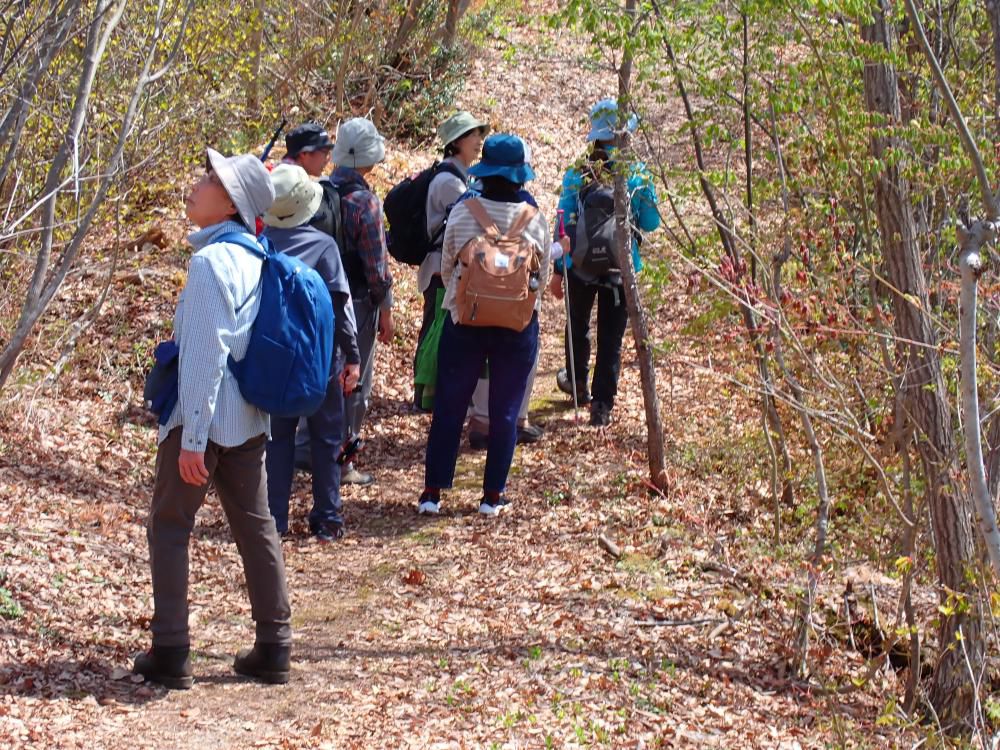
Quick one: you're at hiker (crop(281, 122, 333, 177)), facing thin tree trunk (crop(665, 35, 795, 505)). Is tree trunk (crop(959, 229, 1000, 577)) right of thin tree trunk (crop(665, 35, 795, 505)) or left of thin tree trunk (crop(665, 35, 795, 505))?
right

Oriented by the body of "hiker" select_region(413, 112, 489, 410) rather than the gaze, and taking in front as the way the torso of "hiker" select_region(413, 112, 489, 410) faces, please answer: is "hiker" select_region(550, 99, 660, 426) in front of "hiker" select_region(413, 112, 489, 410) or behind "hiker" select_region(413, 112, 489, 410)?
in front

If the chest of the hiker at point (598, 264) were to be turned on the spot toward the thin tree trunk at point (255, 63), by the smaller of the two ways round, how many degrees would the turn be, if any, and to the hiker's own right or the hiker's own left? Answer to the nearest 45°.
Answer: approximately 45° to the hiker's own left

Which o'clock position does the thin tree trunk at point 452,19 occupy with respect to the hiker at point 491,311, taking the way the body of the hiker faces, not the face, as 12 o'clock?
The thin tree trunk is roughly at 12 o'clock from the hiker.

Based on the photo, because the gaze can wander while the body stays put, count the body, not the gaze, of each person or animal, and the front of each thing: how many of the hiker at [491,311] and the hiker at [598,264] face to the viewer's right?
0

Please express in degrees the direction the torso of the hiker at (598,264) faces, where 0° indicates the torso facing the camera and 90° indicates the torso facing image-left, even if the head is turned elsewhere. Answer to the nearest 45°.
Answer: approximately 180°

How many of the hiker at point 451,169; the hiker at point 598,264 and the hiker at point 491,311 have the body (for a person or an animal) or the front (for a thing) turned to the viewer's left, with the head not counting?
0

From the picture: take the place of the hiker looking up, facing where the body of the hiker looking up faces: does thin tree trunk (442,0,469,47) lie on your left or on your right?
on your right

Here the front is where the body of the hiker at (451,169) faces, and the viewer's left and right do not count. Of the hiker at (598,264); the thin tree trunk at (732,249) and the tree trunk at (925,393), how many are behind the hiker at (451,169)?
0

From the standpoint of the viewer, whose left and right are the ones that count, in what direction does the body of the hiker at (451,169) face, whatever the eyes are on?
facing to the right of the viewer

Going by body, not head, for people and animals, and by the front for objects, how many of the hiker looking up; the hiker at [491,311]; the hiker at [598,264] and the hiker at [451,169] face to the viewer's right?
1

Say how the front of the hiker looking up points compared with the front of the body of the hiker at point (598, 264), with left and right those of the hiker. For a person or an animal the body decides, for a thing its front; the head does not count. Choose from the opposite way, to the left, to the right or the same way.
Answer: to the left

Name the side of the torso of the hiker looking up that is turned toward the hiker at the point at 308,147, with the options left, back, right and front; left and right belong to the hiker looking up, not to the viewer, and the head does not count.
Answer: right
